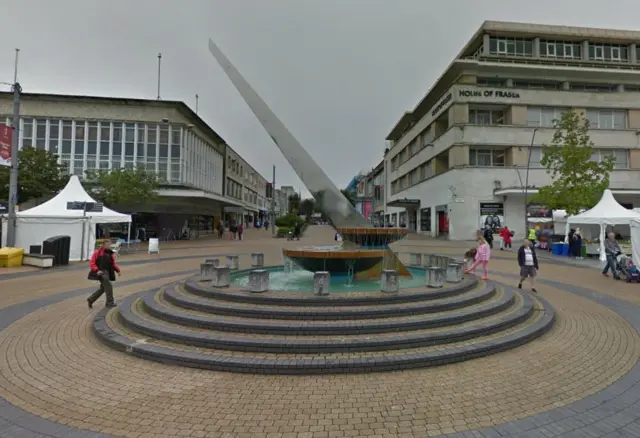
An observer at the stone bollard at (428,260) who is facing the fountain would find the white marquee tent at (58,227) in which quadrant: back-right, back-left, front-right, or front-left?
front-right

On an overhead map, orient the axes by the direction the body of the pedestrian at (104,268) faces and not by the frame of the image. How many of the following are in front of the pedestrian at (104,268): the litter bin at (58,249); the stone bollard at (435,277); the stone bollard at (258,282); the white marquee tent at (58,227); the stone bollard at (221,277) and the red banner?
3
